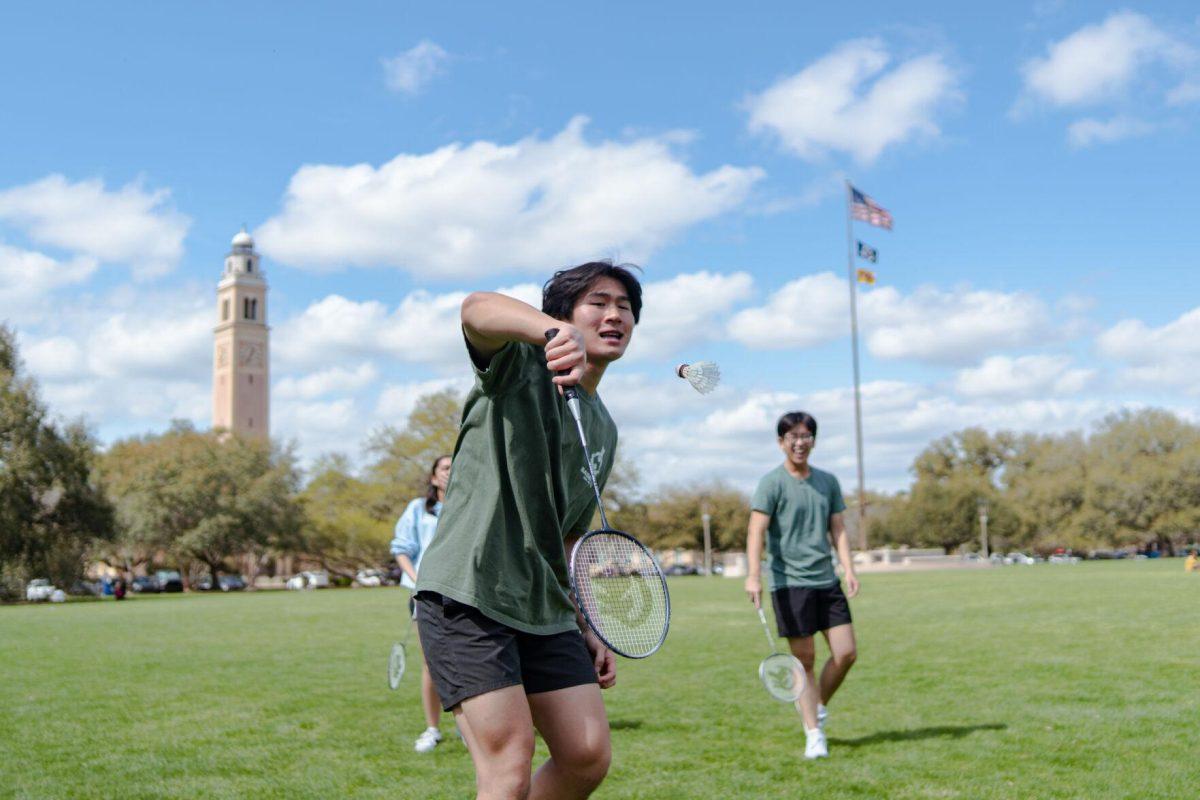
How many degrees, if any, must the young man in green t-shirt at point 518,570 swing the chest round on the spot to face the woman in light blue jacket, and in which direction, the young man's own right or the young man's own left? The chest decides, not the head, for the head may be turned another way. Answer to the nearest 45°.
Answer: approximately 135° to the young man's own left

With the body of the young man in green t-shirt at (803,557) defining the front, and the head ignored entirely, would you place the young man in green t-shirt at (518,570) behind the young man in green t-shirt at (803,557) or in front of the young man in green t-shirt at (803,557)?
in front

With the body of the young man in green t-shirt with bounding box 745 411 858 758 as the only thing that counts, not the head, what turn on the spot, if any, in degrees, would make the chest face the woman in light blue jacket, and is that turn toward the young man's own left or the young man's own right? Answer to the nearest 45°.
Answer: approximately 90° to the young man's own right

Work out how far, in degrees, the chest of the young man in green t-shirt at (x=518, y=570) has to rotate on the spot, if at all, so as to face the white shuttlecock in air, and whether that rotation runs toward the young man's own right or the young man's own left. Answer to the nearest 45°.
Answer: approximately 90° to the young man's own left

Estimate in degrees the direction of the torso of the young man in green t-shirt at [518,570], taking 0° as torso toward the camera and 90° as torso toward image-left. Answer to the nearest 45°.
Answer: approximately 315°

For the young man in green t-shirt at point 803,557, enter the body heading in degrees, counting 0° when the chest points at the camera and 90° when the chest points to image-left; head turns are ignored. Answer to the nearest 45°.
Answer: approximately 0°

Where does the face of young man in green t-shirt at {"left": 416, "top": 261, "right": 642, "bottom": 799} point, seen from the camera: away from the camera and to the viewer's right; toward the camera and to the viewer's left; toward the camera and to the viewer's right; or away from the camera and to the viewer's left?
toward the camera and to the viewer's right
